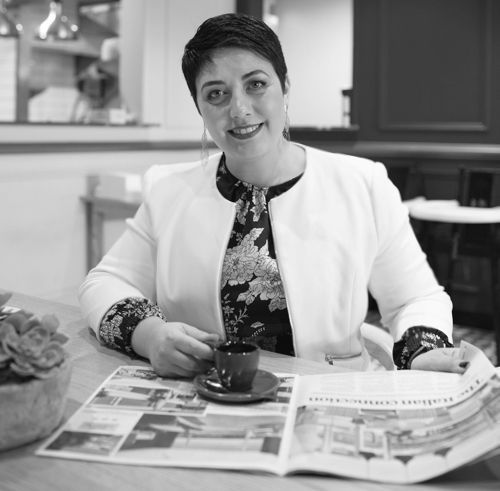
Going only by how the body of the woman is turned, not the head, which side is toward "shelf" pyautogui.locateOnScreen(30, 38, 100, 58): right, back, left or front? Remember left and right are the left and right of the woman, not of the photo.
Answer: back

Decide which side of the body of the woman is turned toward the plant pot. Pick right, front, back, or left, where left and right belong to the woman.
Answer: front

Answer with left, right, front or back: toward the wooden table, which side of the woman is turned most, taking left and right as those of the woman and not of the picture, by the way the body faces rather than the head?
front

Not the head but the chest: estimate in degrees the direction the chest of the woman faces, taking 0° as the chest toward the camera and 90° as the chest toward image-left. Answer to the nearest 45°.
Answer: approximately 0°

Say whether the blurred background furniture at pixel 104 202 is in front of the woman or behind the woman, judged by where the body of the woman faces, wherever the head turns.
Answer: behind

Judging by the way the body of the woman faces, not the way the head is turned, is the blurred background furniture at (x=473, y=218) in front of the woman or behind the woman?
behind

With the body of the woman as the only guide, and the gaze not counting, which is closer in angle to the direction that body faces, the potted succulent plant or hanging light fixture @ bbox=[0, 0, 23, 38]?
the potted succulent plant
